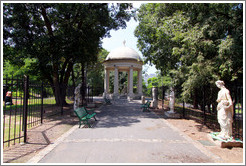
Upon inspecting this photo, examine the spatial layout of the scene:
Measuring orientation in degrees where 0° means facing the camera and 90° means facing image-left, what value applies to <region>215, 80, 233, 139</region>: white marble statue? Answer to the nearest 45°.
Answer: approximately 45°

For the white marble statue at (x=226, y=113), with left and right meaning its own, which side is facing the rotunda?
right

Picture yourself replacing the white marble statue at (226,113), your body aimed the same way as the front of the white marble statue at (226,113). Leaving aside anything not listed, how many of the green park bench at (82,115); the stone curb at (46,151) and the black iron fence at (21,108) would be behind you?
0

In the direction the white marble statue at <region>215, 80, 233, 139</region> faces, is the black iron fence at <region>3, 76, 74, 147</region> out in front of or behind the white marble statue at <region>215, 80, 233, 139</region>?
in front

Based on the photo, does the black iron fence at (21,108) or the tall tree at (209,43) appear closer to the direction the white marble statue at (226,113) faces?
the black iron fence

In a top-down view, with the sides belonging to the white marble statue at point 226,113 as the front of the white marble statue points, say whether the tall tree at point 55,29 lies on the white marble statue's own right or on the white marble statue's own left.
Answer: on the white marble statue's own right

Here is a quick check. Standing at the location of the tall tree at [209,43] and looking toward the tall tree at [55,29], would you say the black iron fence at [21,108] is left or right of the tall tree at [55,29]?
left

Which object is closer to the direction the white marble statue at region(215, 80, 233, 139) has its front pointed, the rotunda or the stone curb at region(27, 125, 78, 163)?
the stone curb

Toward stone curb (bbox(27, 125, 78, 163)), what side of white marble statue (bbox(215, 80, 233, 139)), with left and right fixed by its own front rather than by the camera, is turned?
front

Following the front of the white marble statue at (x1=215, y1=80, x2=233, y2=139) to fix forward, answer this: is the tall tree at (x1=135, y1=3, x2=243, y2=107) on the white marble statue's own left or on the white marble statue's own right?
on the white marble statue's own right

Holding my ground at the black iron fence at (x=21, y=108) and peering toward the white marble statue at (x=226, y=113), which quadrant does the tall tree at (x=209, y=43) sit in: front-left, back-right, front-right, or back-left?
front-left
